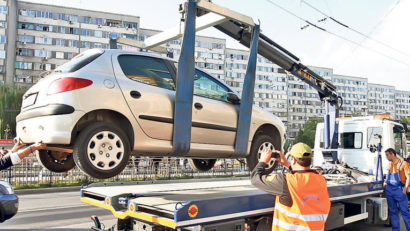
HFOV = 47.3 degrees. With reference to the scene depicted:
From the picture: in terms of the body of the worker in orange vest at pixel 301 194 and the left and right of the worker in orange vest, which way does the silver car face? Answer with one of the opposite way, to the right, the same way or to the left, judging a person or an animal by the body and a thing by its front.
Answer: to the right

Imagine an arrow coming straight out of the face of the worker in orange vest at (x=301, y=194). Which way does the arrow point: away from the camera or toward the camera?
away from the camera

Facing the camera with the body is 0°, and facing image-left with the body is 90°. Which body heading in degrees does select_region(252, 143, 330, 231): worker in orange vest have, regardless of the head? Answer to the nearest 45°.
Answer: approximately 135°

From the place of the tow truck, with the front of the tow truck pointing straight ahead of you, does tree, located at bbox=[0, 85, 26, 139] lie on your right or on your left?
on your left

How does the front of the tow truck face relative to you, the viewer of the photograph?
facing away from the viewer and to the right of the viewer

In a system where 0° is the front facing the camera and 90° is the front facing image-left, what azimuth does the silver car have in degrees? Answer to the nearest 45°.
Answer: approximately 225°

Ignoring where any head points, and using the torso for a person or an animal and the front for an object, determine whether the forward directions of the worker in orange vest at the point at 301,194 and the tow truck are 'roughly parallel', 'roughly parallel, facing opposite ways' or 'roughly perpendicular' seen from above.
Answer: roughly perpendicular
